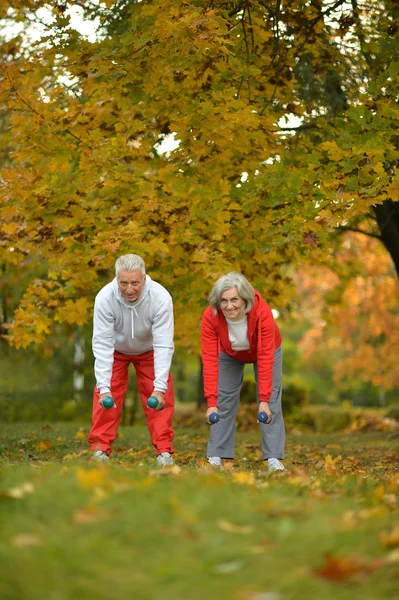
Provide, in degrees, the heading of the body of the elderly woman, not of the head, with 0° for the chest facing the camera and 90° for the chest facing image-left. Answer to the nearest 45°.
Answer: approximately 0°

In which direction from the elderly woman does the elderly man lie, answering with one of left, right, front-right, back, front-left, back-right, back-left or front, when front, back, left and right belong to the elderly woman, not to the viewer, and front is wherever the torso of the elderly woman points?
right

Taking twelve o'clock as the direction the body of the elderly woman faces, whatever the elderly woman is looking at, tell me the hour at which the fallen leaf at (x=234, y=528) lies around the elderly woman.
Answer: The fallen leaf is roughly at 12 o'clock from the elderly woman.

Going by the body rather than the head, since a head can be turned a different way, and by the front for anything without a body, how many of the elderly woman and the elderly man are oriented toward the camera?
2

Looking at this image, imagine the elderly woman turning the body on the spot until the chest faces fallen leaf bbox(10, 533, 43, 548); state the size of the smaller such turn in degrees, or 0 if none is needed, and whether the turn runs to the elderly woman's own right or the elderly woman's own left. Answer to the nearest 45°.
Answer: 0° — they already face it

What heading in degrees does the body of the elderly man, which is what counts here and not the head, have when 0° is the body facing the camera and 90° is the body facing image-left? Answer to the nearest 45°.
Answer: approximately 0°
